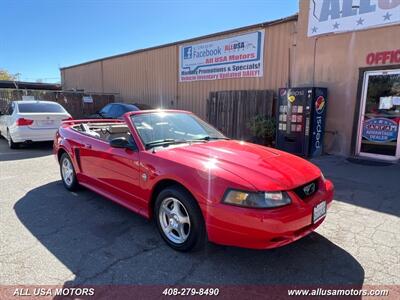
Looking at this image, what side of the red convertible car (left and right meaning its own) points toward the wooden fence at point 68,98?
back

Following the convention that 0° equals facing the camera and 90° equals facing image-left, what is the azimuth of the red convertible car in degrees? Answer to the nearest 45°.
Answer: approximately 315°

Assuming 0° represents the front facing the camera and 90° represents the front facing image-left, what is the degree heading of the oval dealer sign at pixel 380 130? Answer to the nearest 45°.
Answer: approximately 0°

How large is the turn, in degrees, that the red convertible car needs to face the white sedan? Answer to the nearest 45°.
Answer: approximately 180°

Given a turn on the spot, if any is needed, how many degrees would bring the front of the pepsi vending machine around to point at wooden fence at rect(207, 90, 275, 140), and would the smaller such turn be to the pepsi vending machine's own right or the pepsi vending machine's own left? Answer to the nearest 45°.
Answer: approximately 90° to the pepsi vending machine's own right

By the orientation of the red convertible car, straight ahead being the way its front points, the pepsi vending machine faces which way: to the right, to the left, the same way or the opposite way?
to the right

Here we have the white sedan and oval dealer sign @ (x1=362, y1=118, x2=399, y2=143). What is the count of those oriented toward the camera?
1
